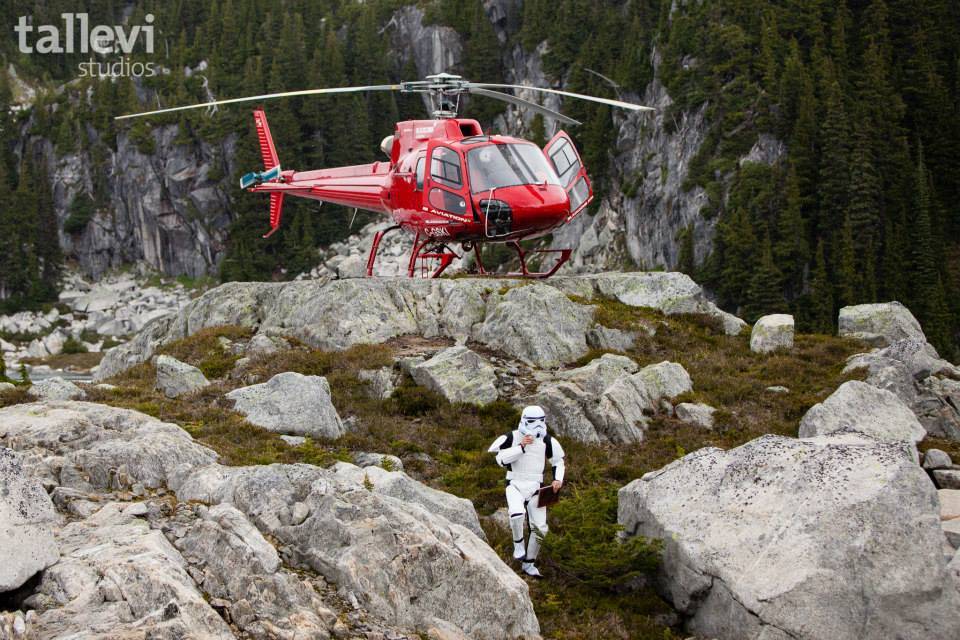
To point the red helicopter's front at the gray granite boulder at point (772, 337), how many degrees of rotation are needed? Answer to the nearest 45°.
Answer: approximately 45° to its left

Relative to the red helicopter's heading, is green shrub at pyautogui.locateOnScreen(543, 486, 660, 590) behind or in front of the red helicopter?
in front

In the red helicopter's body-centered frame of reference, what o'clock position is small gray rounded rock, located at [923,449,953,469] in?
The small gray rounded rock is roughly at 12 o'clock from the red helicopter.

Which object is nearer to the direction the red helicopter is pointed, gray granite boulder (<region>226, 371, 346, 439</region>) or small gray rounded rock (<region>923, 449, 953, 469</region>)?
the small gray rounded rock

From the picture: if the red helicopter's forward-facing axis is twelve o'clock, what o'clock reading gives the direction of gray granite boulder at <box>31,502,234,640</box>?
The gray granite boulder is roughly at 2 o'clock from the red helicopter.

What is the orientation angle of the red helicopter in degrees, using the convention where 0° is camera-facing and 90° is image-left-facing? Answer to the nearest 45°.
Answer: approximately 315°

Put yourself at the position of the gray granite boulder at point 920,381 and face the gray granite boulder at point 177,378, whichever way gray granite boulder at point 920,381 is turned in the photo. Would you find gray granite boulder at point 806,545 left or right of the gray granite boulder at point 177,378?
left

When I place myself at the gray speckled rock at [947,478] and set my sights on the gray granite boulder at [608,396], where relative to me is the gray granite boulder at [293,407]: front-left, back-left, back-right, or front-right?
front-left

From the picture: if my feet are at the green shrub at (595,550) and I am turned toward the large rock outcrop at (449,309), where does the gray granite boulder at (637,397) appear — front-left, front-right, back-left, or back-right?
front-right

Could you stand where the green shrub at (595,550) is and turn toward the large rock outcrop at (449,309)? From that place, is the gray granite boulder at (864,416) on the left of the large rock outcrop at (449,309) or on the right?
right

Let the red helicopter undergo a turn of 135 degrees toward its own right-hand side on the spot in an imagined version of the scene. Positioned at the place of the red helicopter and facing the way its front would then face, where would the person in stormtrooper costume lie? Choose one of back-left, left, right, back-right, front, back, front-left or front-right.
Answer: left

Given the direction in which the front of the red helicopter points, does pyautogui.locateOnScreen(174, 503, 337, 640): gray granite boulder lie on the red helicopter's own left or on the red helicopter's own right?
on the red helicopter's own right

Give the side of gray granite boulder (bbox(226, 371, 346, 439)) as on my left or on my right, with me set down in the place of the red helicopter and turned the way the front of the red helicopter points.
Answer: on my right

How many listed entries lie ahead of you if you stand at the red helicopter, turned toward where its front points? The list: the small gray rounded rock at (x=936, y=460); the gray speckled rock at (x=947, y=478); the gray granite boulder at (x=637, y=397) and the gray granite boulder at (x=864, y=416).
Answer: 4

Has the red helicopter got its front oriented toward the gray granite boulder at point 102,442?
no

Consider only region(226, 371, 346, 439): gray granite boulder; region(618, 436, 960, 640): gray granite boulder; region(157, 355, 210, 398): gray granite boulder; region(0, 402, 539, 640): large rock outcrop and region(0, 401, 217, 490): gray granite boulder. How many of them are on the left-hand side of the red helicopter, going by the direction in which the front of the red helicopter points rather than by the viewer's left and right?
0

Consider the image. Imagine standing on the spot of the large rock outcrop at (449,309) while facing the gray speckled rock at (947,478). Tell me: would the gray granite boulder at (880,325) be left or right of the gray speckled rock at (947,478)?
left

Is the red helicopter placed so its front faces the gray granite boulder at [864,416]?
yes

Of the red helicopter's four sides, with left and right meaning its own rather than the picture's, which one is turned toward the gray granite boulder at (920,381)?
front

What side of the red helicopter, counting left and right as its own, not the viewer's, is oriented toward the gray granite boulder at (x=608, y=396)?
front

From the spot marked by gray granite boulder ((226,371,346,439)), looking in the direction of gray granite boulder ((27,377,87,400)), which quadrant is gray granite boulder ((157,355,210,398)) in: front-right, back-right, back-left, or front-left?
front-right
